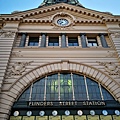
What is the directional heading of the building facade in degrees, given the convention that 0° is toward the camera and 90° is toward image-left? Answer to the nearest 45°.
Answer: approximately 0°
